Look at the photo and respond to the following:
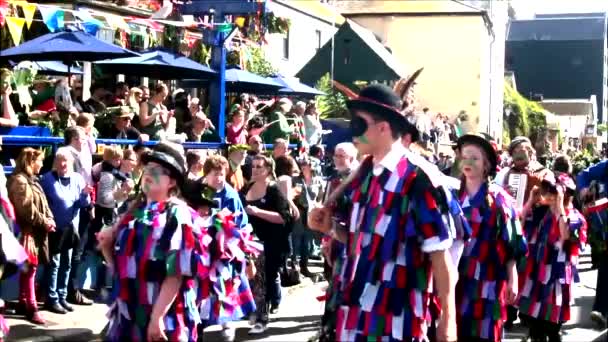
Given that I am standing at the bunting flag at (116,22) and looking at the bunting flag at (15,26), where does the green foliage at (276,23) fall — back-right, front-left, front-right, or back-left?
back-right

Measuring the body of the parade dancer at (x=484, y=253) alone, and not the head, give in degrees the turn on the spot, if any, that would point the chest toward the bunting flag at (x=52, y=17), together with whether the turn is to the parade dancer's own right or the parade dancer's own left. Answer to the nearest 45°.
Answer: approximately 90° to the parade dancer's own right

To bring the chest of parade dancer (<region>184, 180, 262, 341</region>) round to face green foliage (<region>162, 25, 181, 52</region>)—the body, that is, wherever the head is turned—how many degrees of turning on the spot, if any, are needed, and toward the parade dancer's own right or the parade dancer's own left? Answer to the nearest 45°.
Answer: approximately 135° to the parade dancer's own right

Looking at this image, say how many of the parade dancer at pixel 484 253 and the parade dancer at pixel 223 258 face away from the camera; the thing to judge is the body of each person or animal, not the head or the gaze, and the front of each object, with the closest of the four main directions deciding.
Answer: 0

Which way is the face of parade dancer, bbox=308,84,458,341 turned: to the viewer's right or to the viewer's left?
to the viewer's left

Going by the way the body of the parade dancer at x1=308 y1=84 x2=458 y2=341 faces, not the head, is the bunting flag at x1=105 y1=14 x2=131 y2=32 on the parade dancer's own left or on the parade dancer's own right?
on the parade dancer's own right

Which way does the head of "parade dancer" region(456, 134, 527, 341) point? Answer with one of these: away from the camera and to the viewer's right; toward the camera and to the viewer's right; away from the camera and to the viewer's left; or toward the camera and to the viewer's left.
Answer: toward the camera and to the viewer's left

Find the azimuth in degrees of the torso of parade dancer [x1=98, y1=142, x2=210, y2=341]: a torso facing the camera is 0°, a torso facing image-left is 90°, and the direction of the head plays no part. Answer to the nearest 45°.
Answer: approximately 45°
